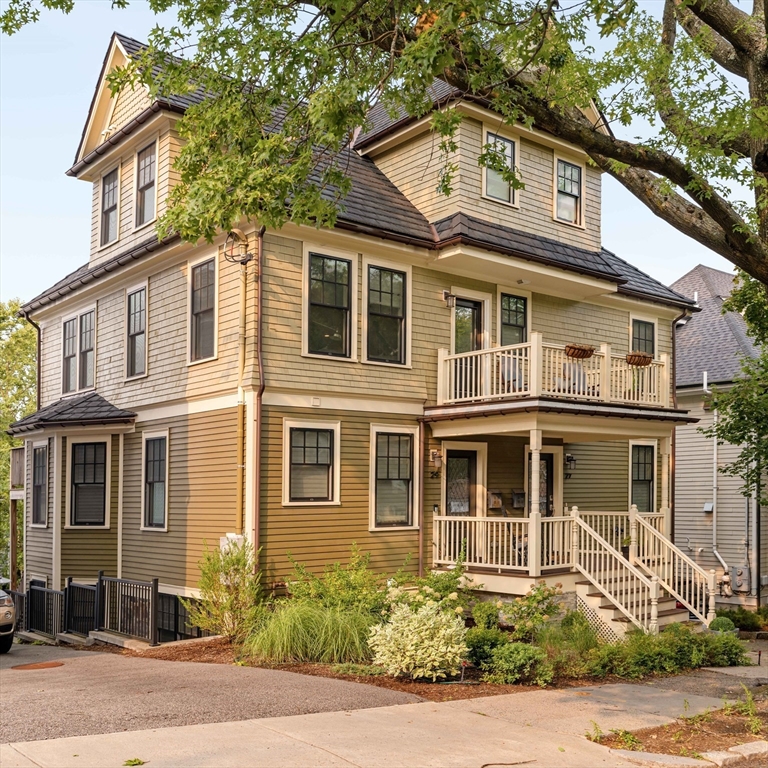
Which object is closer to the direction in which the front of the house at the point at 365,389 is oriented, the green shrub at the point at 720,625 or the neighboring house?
the green shrub

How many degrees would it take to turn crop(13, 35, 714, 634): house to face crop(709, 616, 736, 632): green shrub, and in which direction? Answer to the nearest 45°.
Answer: approximately 45° to its left

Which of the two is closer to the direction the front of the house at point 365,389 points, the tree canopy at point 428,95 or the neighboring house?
the tree canopy

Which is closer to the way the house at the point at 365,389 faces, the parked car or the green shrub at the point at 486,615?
the green shrub

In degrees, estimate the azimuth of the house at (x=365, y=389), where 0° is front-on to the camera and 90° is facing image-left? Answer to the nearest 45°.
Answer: approximately 315°

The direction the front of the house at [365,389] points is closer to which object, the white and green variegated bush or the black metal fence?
the white and green variegated bush

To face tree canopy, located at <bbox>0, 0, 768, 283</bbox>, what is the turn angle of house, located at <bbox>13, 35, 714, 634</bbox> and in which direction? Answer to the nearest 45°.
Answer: approximately 45° to its right

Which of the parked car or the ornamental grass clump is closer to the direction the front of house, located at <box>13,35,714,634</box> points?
the ornamental grass clump
